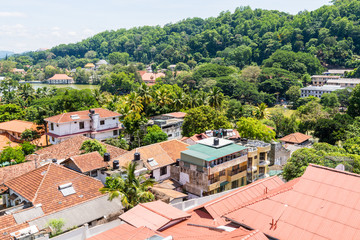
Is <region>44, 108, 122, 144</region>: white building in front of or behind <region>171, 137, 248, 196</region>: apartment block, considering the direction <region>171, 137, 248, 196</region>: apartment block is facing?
behind

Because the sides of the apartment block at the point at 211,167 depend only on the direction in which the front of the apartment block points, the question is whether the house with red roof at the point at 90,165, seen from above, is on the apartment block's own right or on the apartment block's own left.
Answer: on the apartment block's own right

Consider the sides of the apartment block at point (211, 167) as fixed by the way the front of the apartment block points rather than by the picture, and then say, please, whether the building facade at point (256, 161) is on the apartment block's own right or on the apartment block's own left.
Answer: on the apartment block's own left

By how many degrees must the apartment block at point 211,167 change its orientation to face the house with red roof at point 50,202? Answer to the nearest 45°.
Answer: approximately 90° to its right
